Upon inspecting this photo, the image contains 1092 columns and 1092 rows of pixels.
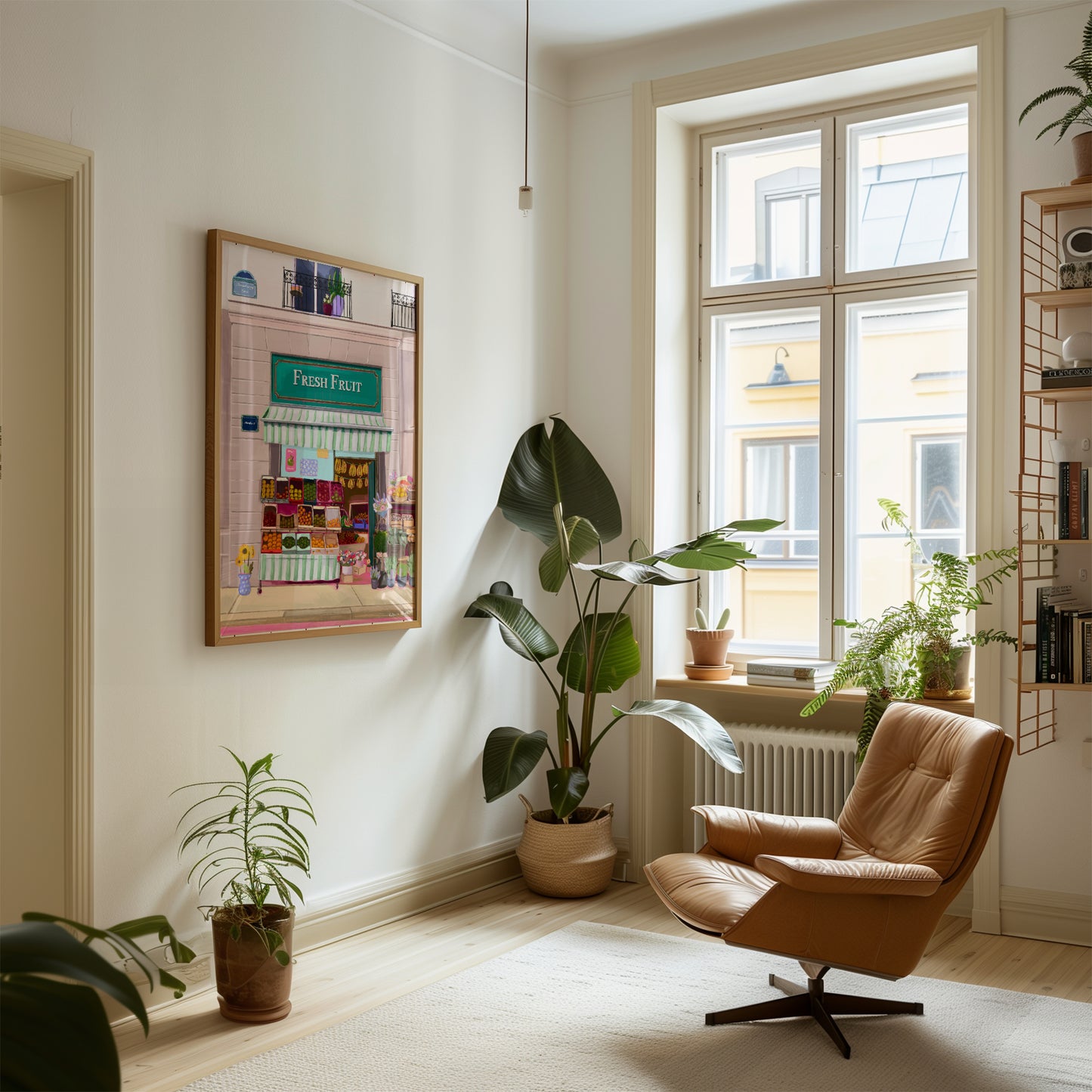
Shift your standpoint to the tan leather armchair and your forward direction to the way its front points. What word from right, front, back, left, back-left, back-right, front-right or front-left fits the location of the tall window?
back-right

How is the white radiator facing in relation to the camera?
toward the camera

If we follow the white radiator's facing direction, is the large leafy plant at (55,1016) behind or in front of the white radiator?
in front

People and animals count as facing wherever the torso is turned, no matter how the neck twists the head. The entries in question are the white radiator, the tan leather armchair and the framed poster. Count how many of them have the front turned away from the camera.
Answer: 0

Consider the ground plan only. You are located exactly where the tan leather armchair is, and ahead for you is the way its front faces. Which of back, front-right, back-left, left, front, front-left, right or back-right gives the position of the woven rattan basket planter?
right

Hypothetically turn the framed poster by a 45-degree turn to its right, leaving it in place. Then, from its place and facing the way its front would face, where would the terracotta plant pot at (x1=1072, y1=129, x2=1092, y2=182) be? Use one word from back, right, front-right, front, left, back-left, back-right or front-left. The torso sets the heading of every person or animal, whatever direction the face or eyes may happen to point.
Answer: left

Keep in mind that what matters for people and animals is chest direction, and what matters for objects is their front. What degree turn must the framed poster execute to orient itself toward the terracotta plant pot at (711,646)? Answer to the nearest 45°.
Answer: approximately 90° to its left

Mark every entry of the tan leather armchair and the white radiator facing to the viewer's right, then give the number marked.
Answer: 0

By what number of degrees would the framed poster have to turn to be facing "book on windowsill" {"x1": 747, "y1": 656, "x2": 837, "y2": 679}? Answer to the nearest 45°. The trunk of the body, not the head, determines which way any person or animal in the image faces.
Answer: approximately 45° to its left

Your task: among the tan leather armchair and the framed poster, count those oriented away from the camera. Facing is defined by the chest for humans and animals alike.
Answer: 0

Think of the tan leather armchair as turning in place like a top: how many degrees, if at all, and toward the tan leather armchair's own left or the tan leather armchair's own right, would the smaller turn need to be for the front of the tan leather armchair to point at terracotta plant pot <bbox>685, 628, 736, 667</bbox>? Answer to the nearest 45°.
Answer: approximately 135° to the tan leather armchair's own right

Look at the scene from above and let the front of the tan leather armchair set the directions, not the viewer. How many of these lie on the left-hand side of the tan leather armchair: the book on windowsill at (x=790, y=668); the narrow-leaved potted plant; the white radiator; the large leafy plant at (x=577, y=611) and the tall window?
0

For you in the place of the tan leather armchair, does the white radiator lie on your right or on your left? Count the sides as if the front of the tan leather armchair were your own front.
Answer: on your right

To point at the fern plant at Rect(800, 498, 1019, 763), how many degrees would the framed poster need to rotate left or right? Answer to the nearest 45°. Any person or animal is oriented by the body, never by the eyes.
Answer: approximately 45° to its left

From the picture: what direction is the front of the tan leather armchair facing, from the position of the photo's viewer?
facing the viewer and to the left of the viewer

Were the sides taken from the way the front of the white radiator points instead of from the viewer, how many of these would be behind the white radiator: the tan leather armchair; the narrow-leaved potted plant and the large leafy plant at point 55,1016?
0

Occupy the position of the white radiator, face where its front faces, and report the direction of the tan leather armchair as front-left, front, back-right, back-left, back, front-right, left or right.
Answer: front
